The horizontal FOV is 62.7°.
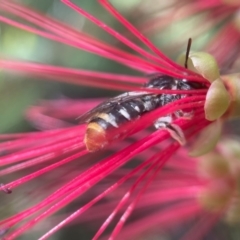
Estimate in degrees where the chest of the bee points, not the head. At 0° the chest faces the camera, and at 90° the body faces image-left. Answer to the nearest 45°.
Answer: approximately 270°
